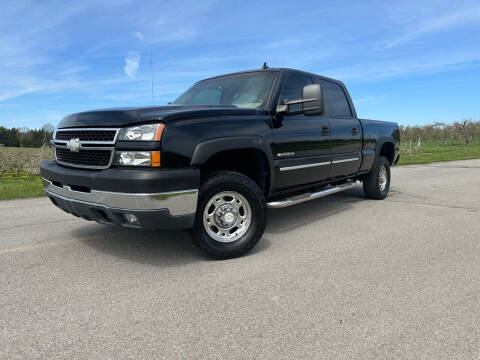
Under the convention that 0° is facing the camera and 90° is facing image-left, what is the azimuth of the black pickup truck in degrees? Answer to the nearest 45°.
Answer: approximately 45°
